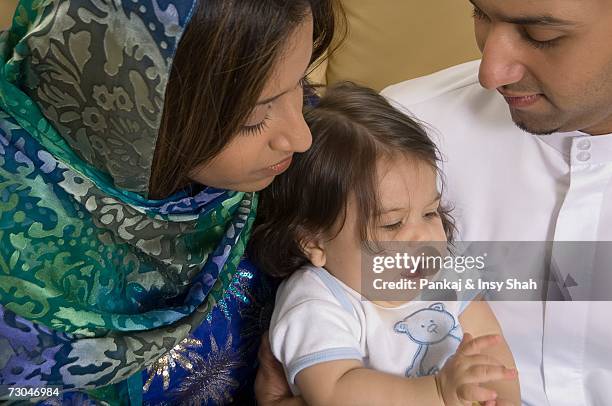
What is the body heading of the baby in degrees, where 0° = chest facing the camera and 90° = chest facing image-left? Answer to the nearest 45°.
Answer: approximately 315°

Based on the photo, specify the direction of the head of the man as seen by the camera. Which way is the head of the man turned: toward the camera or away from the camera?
toward the camera

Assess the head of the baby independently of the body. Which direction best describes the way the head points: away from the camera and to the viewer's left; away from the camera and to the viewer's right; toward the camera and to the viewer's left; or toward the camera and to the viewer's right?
toward the camera and to the viewer's right

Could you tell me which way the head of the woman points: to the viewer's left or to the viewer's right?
to the viewer's right
